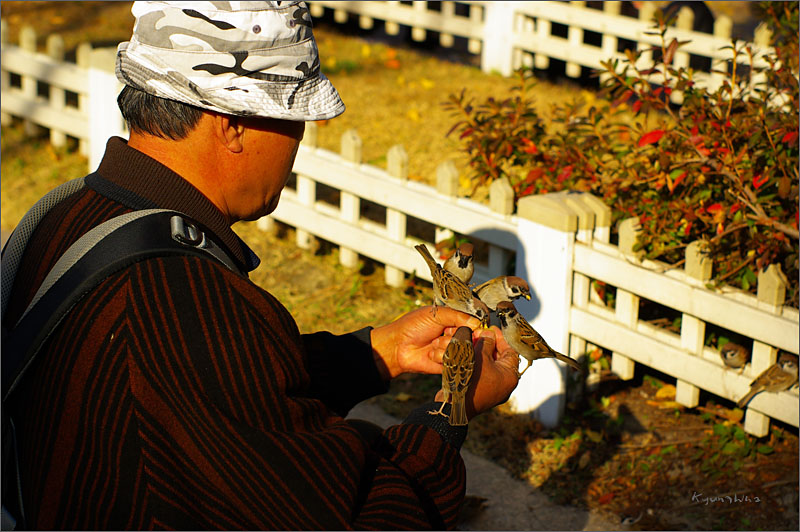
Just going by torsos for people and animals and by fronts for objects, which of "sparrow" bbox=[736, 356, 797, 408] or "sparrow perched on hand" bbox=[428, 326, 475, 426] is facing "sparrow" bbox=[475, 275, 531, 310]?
the sparrow perched on hand

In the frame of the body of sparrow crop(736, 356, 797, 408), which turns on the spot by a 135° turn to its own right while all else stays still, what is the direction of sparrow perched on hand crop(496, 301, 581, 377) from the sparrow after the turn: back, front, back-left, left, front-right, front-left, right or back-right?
front

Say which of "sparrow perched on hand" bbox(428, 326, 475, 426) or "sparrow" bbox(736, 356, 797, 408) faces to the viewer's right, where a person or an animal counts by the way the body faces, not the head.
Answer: the sparrow

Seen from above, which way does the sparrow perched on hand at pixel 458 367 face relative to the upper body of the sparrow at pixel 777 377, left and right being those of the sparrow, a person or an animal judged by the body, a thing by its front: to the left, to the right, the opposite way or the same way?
to the left

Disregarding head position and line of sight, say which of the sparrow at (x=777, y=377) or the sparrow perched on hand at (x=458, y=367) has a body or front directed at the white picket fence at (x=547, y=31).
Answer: the sparrow perched on hand

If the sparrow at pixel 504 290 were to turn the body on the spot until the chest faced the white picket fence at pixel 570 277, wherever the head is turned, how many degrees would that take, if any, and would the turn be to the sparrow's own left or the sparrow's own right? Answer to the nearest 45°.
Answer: approximately 90° to the sparrow's own left

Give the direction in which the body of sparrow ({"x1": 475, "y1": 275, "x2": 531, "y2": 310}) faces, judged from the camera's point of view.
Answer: to the viewer's right

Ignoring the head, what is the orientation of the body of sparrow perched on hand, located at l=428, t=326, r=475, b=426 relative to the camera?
away from the camera

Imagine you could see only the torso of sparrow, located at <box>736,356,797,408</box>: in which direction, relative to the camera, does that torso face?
to the viewer's right

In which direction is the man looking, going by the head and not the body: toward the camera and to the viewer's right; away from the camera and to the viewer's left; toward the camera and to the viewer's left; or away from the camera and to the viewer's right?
away from the camera and to the viewer's right
